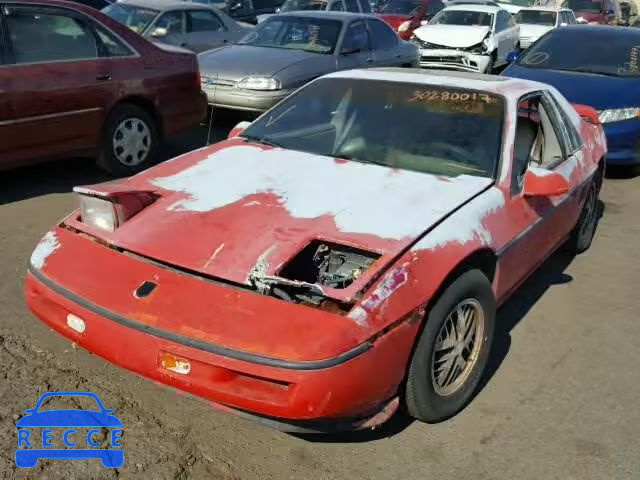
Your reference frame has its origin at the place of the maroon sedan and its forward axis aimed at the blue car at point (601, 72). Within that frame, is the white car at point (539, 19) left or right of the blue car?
left

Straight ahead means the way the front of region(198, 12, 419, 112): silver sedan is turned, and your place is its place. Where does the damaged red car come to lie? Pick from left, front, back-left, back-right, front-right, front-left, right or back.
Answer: front-left

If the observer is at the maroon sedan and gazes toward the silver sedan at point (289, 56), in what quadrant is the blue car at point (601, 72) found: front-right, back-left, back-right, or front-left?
front-right

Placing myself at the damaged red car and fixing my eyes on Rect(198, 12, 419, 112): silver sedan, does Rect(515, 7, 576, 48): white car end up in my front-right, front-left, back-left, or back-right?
front-right

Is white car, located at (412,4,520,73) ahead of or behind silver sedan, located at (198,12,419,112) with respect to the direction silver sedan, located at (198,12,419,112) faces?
behind

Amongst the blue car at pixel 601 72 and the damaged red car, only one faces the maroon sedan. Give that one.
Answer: the blue car

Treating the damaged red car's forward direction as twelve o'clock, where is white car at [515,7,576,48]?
The white car is roughly at 5 o'clock from the damaged red car.

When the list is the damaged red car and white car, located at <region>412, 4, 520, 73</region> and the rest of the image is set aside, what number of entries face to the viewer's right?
0

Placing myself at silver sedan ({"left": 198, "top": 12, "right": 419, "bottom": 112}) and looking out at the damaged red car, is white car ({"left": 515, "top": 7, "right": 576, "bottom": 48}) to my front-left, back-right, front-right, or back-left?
back-left

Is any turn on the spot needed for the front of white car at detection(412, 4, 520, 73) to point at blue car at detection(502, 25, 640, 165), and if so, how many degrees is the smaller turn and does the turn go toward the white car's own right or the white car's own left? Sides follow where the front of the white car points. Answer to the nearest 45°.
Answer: approximately 45° to the white car's own left

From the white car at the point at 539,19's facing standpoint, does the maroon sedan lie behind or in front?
in front

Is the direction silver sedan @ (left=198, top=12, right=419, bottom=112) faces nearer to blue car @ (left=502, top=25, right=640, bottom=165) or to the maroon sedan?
the maroon sedan

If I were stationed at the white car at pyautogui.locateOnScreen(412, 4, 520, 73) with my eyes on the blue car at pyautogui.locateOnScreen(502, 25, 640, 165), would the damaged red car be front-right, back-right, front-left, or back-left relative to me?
front-right

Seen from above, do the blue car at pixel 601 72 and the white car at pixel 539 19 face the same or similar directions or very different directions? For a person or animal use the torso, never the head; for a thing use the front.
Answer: same or similar directions

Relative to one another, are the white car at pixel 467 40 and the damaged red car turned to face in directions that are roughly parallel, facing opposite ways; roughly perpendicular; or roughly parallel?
roughly parallel

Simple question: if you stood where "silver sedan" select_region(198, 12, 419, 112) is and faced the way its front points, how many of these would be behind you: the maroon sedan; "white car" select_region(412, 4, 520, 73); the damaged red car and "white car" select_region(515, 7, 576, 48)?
2

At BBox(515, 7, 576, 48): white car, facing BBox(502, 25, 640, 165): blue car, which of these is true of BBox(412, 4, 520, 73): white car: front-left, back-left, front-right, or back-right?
front-right

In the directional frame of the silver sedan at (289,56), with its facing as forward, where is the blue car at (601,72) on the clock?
The blue car is roughly at 8 o'clock from the silver sedan.

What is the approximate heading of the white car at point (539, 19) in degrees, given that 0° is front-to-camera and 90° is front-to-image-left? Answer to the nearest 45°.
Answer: approximately 45°

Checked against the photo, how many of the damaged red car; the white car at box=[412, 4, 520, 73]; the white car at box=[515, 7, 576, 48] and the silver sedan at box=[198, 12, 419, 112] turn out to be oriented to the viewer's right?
0

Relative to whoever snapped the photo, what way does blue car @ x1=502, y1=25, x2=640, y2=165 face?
facing the viewer and to the left of the viewer

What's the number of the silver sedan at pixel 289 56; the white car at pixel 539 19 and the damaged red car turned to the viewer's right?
0
